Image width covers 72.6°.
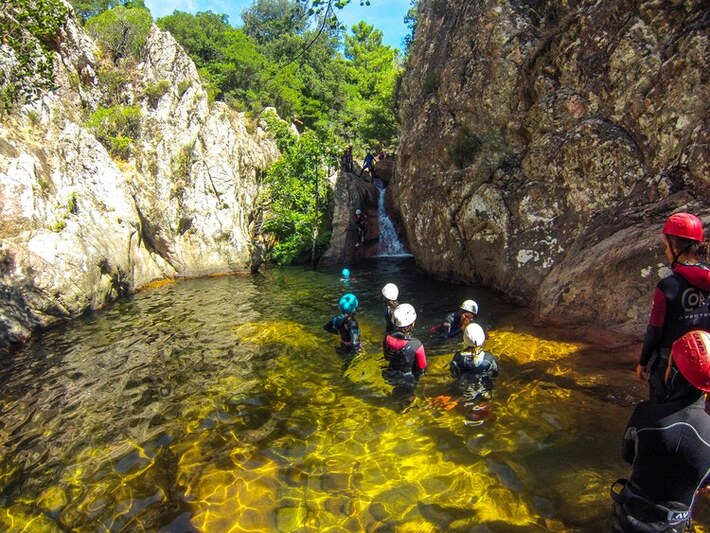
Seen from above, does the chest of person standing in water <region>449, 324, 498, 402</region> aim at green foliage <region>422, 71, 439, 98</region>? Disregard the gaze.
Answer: yes

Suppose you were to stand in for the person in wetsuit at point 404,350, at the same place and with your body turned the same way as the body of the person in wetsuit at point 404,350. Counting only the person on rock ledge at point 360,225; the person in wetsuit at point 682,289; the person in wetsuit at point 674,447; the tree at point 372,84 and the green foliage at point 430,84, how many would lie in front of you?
3

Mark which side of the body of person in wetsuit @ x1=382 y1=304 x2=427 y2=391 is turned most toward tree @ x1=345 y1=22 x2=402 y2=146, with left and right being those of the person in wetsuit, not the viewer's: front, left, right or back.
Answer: front

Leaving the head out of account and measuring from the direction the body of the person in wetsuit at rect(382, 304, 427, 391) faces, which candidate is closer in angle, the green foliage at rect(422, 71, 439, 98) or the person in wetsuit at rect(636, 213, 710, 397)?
the green foliage

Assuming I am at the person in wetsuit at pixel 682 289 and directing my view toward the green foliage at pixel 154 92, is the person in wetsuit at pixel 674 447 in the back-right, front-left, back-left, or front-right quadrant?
back-left

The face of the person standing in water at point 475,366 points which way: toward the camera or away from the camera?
away from the camera

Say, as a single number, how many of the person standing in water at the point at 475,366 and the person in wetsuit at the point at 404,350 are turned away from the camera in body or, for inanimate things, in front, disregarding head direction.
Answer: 2

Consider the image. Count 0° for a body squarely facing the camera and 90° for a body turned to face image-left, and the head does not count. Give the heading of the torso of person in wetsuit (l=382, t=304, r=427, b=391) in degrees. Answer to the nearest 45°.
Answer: approximately 180°

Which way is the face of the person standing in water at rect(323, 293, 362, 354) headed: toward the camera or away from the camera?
away from the camera

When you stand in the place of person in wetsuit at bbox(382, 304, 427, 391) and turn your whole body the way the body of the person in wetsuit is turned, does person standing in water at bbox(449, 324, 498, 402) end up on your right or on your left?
on your right

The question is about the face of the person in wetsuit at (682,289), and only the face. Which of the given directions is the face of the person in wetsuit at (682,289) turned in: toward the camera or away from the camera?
away from the camera

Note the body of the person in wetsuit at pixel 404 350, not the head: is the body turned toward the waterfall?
yes

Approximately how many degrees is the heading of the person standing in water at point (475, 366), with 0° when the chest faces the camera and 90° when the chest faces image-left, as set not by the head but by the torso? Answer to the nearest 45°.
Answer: approximately 180°

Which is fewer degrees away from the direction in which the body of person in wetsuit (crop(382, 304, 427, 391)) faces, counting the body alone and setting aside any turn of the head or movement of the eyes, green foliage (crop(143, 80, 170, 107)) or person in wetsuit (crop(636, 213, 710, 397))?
the green foliage

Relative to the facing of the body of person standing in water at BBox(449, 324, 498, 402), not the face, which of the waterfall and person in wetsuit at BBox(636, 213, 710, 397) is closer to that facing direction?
the waterfall

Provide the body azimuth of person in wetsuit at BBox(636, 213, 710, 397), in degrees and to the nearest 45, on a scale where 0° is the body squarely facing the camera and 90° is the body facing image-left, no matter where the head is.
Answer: approximately 135°

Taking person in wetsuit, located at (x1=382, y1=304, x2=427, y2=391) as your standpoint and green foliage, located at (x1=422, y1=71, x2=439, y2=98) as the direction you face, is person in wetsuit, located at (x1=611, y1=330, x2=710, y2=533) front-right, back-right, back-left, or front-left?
back-right
